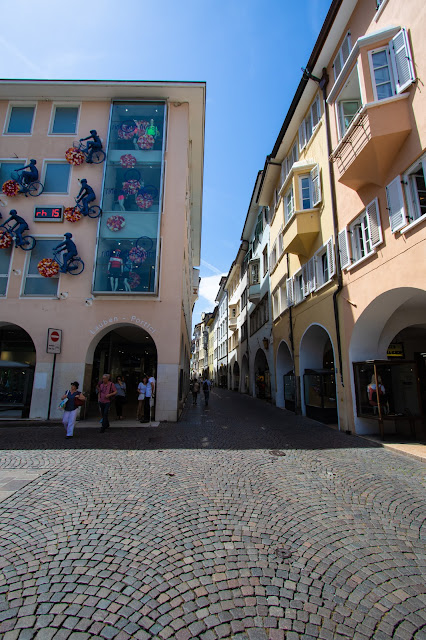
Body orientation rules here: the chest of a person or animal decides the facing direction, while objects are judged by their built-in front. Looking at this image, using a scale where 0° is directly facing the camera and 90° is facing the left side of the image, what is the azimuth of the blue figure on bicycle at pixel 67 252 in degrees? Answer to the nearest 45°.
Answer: approximately 90°

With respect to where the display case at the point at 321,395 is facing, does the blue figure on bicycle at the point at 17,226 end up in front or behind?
in front

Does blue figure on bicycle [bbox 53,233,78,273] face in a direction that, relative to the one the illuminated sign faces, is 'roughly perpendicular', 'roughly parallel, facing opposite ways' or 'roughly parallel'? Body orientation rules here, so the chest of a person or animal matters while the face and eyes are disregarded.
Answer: roughly perpendicular

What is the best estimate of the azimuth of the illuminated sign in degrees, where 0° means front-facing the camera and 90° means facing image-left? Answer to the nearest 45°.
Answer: approximately 0°

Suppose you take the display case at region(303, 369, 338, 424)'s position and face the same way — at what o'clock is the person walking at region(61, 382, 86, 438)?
The person walking is roughly at 12 o'clock from the display case.

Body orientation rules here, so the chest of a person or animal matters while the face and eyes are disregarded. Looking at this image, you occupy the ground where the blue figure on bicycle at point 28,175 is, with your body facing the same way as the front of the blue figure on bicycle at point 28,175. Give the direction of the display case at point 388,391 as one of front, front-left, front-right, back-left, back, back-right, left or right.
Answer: back-left

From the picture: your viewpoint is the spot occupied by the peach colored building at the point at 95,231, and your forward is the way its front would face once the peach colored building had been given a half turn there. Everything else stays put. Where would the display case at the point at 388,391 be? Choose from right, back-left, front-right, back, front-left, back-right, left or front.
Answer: back-right

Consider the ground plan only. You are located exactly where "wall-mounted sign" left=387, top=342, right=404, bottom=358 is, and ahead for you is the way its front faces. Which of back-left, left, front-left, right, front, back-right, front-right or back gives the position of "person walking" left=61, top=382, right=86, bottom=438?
front-right
